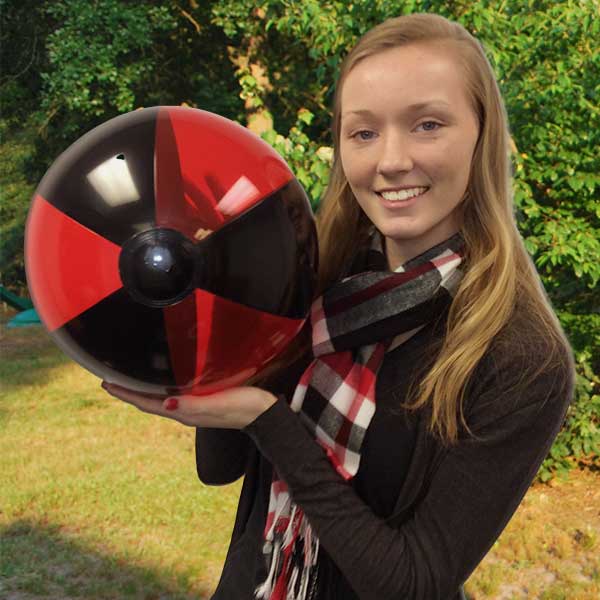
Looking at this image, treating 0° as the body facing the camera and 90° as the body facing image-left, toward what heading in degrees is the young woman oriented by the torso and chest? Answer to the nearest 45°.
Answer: approximately 45°
